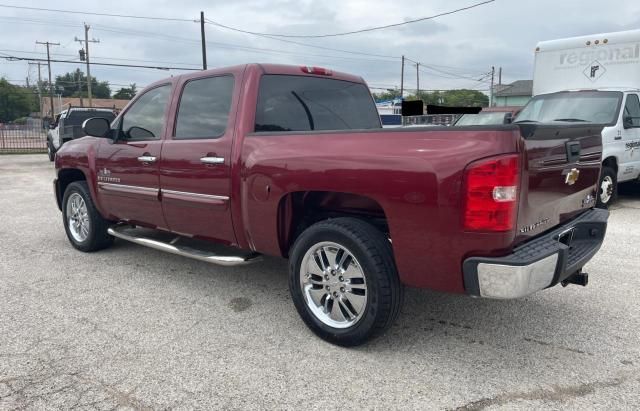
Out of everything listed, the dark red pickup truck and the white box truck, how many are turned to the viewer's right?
0

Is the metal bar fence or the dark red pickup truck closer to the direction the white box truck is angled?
the dark red pickup truck

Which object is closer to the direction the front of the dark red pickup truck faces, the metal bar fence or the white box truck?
the metal bar fence

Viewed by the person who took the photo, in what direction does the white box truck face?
facing the viewer and to the left of the viewer

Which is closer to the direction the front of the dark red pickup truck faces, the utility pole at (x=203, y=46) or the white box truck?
the utility pole

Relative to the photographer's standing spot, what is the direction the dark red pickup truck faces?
facing away from the viewer and to the left of the viewer

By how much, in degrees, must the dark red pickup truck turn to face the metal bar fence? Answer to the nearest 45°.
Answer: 0° — it already faces it

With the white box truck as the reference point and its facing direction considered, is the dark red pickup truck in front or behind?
in front

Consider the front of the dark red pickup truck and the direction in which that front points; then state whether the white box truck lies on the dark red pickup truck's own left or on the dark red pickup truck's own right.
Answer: on the dark red pickup truck's own right

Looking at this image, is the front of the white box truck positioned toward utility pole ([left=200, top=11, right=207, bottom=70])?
no
